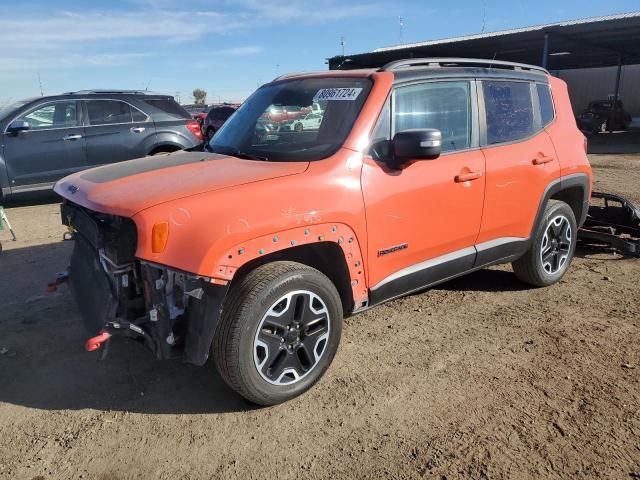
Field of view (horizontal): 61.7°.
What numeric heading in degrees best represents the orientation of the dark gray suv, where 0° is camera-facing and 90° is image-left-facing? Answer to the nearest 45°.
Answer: approximately 90°

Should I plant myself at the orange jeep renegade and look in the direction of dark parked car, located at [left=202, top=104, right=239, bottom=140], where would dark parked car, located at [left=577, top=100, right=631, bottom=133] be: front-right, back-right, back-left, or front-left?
front-right

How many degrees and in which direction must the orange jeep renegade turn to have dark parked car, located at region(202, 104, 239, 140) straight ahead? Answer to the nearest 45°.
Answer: approximately 135° to its right

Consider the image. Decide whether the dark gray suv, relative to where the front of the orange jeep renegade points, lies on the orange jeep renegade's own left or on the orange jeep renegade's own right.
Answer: on the orange jeep renegade's own right

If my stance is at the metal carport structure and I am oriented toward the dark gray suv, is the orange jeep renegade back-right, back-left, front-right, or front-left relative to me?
front-left

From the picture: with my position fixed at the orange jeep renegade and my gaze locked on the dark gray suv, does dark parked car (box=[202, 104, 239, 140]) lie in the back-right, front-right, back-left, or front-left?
front-right

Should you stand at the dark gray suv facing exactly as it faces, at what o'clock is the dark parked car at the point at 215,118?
The dark parked car is roughly at 4 o'clock from the dark gray suv.

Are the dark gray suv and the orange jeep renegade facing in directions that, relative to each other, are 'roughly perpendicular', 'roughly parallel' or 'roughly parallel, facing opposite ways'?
roughly parallel

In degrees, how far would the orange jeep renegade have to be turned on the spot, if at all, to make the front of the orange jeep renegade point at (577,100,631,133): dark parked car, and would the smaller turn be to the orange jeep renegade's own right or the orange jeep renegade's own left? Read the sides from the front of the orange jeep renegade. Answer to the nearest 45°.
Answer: approximately 180°

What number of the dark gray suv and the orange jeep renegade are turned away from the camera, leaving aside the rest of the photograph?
0

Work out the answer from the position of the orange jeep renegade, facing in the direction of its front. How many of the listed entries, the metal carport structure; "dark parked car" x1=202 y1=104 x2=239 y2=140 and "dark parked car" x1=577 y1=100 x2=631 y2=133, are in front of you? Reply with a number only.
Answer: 0

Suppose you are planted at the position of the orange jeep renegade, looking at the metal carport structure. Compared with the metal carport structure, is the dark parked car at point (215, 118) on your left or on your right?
left

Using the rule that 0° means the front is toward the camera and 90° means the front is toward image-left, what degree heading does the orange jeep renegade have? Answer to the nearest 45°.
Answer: approximately 45°

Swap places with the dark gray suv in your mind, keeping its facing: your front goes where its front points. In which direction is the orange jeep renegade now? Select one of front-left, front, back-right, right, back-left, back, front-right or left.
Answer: left

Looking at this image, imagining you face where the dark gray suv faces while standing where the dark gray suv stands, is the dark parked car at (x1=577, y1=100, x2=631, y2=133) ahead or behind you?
behind
